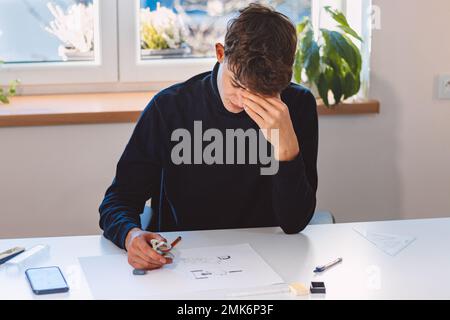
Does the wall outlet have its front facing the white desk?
yes

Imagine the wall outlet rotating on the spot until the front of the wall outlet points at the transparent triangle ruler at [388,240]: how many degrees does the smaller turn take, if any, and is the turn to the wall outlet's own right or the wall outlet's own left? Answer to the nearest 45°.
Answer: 0° — it already faces it

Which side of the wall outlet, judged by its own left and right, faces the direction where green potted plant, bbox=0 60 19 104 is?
right

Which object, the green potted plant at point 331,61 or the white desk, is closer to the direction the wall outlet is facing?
the white desk

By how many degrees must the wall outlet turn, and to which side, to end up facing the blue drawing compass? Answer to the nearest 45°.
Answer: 0° — it already faces it

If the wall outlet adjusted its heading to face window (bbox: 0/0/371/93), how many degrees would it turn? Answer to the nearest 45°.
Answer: approximately 90° to its right

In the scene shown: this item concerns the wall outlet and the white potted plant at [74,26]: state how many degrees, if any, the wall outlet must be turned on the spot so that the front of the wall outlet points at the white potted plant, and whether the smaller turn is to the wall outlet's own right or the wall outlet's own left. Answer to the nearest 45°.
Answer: approximately 90° to the wall outlet's own right

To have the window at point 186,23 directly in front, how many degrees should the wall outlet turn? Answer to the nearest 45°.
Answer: approximately 90° to its right

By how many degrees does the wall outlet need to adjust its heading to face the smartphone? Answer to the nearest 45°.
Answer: approximately 45° to its right

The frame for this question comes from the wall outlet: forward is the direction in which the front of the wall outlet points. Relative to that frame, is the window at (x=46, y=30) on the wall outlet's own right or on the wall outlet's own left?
on the wall outlet's own right

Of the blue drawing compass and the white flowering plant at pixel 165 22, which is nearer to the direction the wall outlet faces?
the blue drawing compass

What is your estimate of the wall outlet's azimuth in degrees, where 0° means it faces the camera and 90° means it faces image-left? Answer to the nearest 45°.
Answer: approximately 0°
